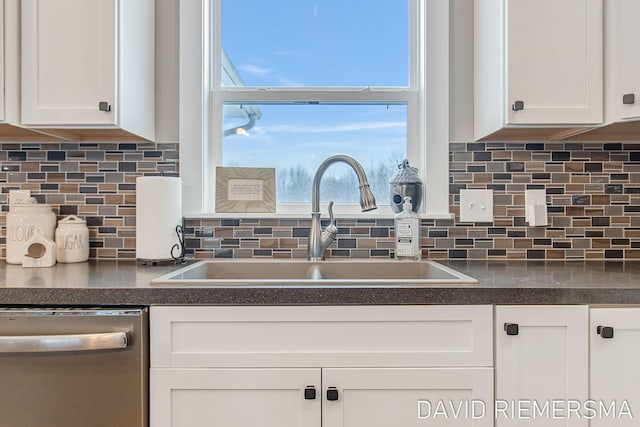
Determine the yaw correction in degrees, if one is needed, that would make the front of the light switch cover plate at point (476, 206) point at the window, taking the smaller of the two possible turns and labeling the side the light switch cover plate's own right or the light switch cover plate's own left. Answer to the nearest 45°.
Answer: approximately 90° to the light switch cover plate's own right

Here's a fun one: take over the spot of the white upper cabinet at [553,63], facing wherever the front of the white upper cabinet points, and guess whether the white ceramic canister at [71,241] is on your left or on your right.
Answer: on your right

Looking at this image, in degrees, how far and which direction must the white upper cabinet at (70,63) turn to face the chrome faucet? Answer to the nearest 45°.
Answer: approximately 90° to its left

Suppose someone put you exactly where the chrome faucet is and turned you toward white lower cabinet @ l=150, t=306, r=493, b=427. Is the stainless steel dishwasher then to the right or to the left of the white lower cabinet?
right

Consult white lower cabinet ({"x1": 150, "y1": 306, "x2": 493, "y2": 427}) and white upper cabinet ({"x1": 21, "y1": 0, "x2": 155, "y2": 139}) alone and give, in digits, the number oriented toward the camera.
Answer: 2

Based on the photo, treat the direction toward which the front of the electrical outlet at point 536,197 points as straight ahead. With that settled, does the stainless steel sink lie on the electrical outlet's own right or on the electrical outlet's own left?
on the electrical outlet's own right

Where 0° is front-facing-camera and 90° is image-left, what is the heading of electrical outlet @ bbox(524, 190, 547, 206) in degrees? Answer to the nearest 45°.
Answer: approximately 0°

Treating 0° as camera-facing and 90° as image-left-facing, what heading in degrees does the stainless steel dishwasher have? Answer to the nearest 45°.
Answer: approximately 0°

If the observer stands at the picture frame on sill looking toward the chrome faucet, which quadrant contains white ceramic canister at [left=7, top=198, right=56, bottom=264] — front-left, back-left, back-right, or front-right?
back-right
